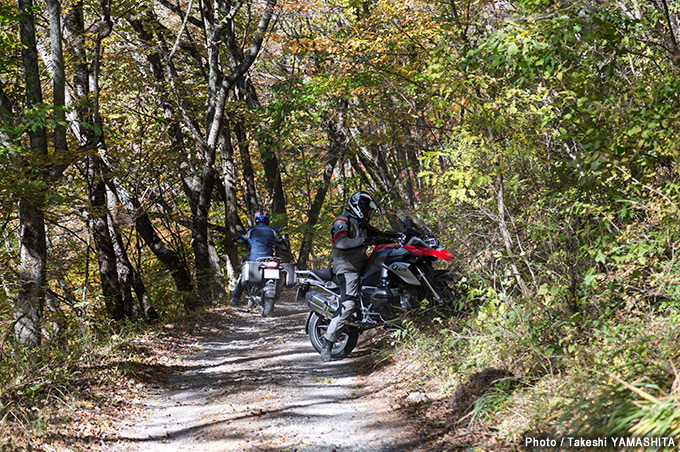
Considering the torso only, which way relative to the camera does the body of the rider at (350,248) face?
to the viewer's right

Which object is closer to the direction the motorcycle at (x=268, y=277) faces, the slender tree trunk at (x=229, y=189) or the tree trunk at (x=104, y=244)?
the slender tree trunk

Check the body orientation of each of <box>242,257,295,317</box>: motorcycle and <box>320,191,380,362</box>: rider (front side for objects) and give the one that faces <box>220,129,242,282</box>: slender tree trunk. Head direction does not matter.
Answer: the motorcycle

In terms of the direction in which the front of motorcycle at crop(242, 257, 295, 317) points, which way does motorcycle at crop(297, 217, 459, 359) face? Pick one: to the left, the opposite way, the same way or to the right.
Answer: to the right

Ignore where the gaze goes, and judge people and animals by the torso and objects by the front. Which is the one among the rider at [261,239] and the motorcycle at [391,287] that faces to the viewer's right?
the motorcycle

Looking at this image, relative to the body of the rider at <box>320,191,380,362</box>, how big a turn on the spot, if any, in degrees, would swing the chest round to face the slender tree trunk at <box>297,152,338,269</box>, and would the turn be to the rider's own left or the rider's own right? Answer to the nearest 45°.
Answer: approximately 90° to the rider's own left

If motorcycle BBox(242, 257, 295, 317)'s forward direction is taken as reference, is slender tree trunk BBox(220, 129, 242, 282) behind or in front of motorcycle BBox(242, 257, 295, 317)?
in front

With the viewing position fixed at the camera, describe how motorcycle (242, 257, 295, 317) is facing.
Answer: facing away from the viewer

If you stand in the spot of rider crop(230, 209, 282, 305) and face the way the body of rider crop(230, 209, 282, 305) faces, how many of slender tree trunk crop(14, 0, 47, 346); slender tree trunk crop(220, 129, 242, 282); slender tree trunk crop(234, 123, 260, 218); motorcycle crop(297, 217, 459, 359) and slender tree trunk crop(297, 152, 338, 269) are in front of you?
3

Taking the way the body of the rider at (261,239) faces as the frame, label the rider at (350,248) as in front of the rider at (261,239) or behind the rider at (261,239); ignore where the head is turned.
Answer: behind

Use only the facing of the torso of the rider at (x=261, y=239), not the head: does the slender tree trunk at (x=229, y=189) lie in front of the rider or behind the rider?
in front

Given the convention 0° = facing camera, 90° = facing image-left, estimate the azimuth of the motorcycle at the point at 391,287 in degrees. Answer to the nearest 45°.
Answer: approximately 270°

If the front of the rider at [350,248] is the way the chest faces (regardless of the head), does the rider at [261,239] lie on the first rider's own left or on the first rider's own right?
on the first rider's own left

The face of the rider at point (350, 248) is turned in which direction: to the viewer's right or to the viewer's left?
to the viewer's right

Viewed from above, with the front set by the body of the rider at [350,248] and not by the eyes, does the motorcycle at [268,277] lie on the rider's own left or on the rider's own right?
on the rider's own left

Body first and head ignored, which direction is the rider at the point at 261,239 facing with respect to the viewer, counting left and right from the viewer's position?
facing away from the viewer

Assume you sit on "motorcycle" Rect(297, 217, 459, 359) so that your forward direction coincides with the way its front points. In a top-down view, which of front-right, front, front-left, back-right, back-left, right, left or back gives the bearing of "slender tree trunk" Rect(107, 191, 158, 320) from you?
back-left

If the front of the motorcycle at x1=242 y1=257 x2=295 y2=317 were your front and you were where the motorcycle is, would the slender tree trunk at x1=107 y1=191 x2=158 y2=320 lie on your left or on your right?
on your left
